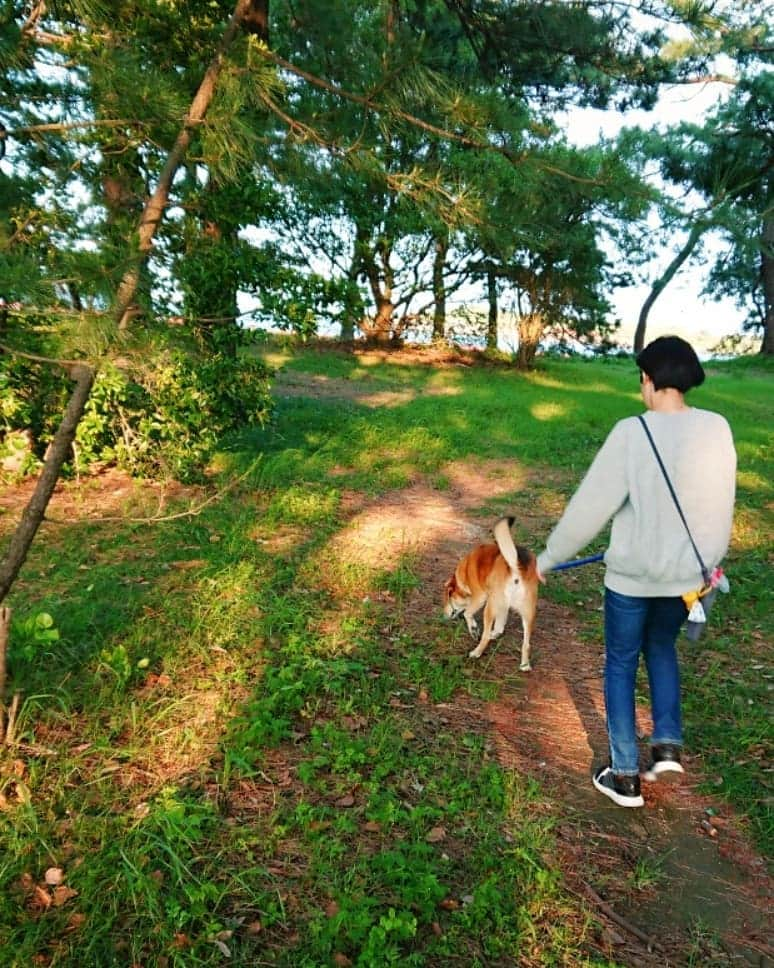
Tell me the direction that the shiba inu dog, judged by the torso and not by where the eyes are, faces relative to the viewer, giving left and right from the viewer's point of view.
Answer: facing away from the viewer and to the left of the viewer

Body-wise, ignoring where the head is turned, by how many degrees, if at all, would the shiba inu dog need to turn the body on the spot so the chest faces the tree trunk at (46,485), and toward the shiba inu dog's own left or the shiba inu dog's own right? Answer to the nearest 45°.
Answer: approximately 90° to the shiba inu dog's own left

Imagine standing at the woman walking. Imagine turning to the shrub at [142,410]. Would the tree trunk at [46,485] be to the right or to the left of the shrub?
left

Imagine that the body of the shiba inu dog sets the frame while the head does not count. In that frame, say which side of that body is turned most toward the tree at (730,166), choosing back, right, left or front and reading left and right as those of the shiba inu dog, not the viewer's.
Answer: right

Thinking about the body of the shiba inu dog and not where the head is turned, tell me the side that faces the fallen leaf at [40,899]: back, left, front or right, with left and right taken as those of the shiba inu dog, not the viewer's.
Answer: left

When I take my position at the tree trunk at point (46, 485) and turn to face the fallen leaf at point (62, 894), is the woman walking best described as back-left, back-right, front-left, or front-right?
front-left

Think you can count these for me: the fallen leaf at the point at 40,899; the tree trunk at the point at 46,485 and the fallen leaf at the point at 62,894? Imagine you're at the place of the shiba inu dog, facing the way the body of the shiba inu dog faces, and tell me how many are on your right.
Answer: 0

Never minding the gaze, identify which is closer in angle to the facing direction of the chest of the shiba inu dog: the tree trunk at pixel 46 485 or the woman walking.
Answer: the tree trunk

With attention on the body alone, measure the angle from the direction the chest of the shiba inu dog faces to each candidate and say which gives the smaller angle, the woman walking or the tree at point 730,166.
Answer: the tree

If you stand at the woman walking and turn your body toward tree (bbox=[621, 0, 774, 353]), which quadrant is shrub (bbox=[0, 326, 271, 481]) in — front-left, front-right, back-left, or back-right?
front-left

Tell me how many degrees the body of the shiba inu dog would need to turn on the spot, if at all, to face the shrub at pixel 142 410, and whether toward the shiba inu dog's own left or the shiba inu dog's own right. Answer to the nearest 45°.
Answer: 0° — it already faces it

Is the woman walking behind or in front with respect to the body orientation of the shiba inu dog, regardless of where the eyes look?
behind

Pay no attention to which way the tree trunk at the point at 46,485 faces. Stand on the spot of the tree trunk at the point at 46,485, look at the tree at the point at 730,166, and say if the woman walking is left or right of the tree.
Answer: right

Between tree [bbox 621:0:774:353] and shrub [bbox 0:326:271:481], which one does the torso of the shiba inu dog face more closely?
the shrub

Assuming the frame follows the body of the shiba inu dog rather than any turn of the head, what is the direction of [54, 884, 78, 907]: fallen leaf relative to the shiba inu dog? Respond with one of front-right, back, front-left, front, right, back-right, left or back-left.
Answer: left
